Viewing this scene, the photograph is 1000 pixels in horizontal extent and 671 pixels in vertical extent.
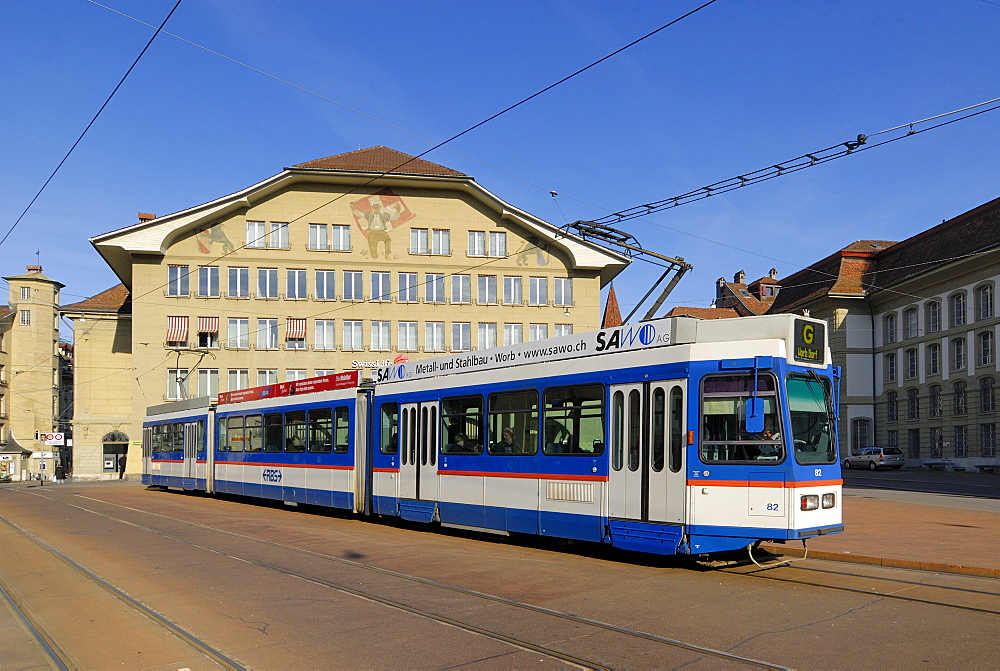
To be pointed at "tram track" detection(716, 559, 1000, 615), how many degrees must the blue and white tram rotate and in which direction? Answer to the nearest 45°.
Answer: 0° — it already faces it

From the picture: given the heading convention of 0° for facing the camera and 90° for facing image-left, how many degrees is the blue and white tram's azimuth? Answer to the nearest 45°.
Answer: approximately 315°
